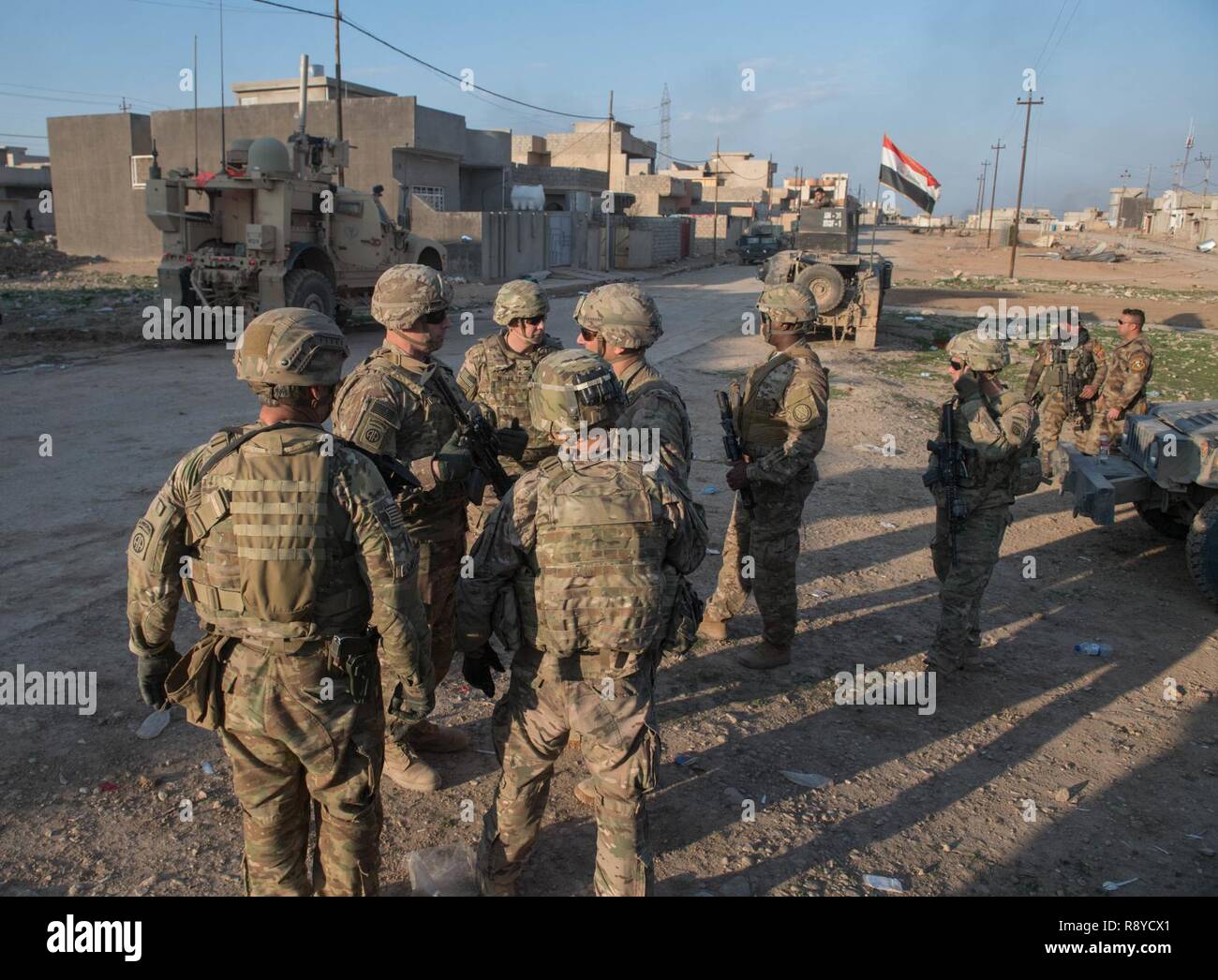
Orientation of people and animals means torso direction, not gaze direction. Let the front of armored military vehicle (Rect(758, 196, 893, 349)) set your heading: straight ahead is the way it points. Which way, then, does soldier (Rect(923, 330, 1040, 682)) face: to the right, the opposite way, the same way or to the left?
to the left

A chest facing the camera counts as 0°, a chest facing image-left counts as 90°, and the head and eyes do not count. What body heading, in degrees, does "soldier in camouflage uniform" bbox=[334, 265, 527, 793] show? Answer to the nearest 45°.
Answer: approximately 270°

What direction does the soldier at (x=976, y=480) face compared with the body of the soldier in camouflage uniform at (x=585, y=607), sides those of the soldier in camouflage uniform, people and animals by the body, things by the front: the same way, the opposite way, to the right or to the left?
to the left

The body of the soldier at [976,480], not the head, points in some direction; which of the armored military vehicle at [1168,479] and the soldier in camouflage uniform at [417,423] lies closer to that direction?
the soldier in camouflage uniform

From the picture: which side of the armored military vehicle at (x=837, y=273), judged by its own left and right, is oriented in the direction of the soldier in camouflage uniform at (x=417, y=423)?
back

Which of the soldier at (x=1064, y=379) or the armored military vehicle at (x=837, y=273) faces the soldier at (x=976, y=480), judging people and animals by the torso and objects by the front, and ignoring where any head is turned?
the soldier at (x=1064, y=379)

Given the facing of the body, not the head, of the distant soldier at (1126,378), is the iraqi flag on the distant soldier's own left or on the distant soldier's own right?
on the distant soldier's own right

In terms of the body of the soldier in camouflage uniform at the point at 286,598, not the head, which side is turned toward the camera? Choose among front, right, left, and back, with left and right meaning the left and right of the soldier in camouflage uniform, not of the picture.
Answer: back

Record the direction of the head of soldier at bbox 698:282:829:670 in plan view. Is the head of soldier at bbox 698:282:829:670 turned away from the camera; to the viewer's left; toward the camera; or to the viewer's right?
to the viewer's left

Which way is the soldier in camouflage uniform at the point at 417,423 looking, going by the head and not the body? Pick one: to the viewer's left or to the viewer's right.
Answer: to the viewer's right

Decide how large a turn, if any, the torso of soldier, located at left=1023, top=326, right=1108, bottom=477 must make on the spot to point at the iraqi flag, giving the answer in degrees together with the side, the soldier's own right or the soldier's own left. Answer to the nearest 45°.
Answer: approximately 180°

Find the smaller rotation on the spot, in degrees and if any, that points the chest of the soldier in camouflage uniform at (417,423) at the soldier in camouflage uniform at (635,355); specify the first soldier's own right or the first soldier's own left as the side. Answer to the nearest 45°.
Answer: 0° — they already face them

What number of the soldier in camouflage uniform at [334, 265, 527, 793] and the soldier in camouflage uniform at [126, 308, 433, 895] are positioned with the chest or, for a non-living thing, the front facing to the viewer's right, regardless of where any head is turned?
1

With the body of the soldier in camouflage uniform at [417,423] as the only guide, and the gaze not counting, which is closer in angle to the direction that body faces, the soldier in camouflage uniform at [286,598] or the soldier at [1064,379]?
the soldier

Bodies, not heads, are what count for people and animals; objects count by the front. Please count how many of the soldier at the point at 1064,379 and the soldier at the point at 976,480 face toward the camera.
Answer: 1

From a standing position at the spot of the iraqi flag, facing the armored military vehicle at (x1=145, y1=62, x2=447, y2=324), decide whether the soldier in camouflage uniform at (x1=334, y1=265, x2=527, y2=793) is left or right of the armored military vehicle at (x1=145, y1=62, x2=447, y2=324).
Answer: left

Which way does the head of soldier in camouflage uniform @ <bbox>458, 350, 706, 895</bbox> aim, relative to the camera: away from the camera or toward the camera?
away from the camera

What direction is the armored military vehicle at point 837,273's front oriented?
away from the camera

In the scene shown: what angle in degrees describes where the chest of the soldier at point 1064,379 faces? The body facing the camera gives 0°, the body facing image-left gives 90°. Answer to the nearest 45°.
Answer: approximately 0°
